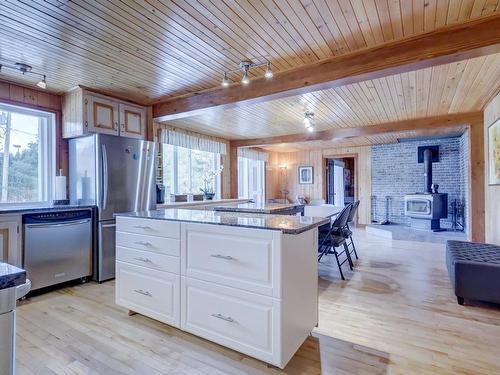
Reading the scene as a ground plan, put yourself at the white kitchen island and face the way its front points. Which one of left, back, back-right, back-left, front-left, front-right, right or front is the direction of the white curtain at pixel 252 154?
back-right

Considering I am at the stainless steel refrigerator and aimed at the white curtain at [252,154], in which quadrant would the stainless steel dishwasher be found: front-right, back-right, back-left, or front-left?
back-left

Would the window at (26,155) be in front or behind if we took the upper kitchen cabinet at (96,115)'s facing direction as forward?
behind

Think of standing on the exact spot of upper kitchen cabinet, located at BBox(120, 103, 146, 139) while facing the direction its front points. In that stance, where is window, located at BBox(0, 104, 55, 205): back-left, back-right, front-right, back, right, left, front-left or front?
back-right

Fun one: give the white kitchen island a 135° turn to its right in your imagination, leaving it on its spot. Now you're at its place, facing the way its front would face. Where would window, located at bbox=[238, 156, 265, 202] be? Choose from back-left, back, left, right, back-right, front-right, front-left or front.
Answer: front

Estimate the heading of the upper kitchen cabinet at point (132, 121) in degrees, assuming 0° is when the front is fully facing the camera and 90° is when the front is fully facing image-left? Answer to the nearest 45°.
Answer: approximately 315°

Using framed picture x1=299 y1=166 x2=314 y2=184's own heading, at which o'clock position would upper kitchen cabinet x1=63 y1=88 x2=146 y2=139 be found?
The upper kitchen cabinet is roughly at 1 o'clock from the framed picture.

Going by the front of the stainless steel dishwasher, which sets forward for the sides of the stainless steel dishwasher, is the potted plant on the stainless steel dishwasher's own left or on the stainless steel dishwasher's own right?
on the stainless steel dishwasher's own left
